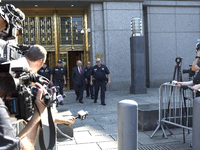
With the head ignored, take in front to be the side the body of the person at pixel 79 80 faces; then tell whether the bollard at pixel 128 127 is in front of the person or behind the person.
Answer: in front

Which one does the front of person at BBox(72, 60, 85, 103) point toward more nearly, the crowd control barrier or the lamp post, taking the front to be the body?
the crowd control barrier

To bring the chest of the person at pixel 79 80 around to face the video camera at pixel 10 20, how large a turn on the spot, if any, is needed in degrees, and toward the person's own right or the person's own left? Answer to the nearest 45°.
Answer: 0° — they already face it

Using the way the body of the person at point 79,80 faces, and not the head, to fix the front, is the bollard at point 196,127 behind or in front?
in front

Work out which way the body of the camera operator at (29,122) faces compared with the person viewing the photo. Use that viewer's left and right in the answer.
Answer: facing away from the viewer and to the right of the viewer

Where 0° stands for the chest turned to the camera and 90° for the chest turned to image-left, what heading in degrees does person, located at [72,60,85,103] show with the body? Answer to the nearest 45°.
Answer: approximately 0°

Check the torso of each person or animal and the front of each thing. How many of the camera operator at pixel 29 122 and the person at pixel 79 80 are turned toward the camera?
1

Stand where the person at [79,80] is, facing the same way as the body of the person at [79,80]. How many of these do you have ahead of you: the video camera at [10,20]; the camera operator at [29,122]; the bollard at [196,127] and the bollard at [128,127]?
4

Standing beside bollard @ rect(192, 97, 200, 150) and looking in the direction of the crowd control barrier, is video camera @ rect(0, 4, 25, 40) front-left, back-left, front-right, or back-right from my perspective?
back-left

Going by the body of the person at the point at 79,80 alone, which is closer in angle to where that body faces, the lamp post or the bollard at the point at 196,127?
the bollard
